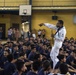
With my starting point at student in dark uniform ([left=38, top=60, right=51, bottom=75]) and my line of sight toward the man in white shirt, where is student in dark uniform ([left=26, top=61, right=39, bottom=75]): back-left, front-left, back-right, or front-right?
back-left

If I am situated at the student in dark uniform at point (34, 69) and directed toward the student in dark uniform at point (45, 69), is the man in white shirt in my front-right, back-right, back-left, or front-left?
front-left

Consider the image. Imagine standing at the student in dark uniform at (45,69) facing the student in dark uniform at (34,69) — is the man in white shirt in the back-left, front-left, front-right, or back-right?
back-right

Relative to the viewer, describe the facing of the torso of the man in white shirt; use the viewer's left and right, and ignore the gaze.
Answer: facing to the left of the viewer
